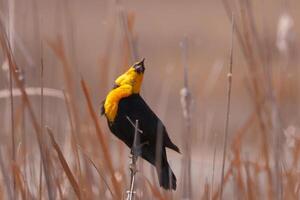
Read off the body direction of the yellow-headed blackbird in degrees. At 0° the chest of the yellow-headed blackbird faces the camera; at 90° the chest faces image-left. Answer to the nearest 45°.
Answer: approximately 45°
